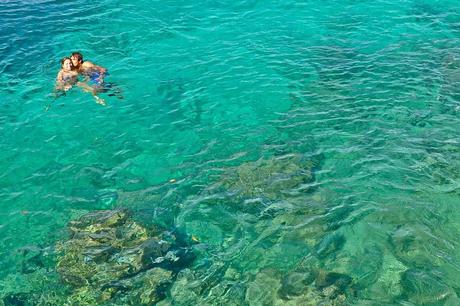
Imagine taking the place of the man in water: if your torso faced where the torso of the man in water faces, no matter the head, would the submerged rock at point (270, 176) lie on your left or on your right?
on your left

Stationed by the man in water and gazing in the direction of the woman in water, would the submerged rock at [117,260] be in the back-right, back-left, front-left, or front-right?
back-left

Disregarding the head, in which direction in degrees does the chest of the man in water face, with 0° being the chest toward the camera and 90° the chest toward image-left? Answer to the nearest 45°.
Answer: approximately 45°

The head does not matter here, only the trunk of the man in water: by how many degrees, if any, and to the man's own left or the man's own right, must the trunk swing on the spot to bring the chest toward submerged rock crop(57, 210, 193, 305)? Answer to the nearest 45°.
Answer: approximately 45° to the man's own left
